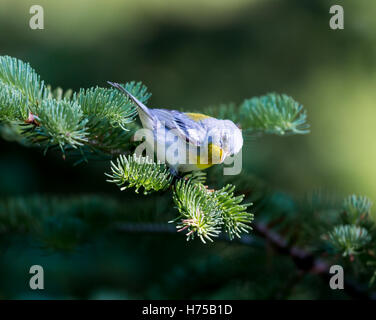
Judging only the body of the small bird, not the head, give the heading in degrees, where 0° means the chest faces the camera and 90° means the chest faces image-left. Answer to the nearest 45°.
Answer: approximately 270°

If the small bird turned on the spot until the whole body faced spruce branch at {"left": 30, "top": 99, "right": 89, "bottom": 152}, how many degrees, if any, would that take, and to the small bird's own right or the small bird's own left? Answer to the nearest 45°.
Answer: approximately 135° to the small bird's own right
